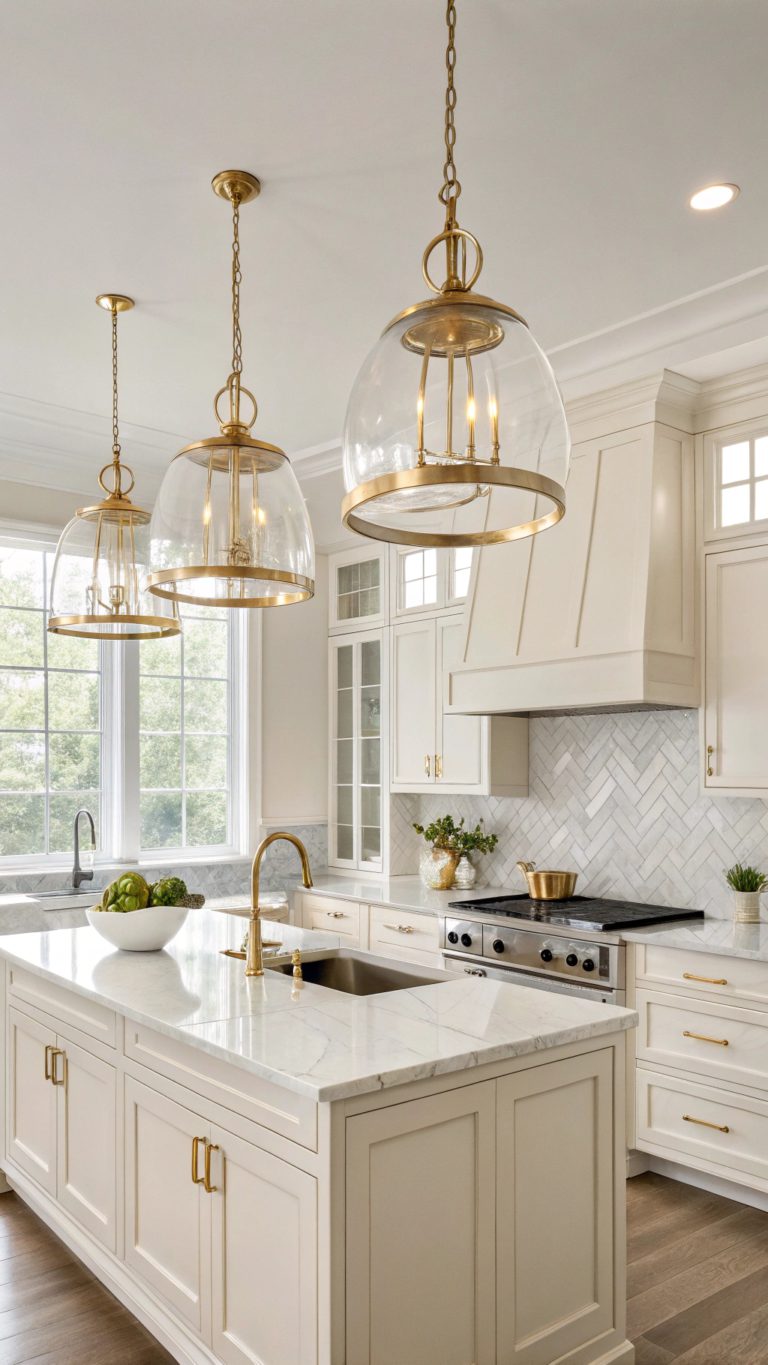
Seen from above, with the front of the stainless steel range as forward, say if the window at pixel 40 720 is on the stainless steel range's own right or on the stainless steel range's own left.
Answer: on the stainless steel range's own right

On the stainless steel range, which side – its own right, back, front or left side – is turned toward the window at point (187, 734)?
right

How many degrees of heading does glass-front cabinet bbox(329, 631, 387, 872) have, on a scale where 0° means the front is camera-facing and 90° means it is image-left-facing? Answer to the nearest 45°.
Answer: approximately 45°

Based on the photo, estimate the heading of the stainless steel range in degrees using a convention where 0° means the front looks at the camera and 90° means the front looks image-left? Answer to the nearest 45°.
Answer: approximately 45°

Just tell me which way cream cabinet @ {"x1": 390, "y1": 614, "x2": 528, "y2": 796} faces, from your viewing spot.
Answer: facing the viewer and to the left of the viewer
